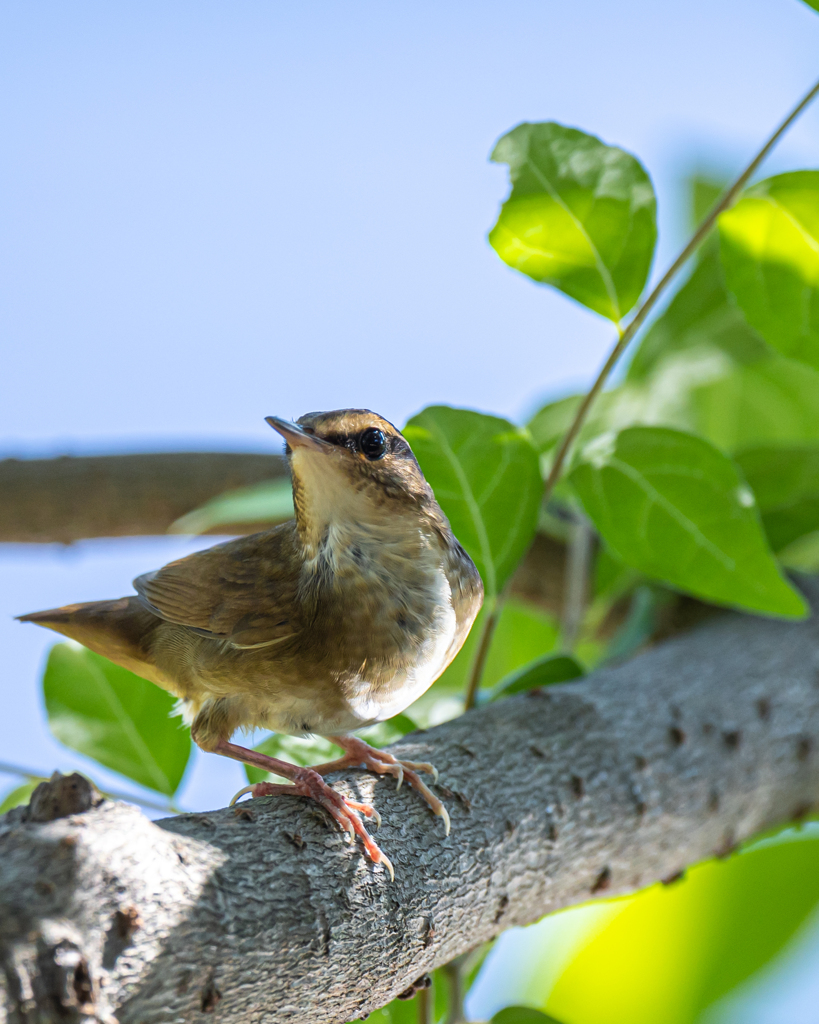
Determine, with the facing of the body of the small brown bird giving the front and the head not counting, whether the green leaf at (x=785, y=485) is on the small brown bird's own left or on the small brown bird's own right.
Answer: on the small brown bird's own left

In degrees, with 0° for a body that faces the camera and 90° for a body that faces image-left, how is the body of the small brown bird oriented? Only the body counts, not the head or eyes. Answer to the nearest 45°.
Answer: approximately 315°

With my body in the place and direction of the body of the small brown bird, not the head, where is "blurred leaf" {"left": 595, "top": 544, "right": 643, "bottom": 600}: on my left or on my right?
on my left
